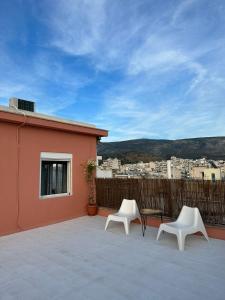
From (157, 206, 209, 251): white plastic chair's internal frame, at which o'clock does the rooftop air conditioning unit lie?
The rooftop air conditioning unit is roughly at 2 o'clock from the white plastic chair.

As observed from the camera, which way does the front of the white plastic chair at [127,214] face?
facing the viewer and to the left of the viewer

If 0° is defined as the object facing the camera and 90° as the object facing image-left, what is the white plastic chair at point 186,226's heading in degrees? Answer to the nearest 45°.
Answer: approximately 45°

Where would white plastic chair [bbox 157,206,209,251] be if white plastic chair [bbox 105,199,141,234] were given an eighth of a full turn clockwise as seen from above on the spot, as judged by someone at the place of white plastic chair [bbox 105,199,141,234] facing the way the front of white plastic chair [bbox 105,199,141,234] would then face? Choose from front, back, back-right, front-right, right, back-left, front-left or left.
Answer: back-left

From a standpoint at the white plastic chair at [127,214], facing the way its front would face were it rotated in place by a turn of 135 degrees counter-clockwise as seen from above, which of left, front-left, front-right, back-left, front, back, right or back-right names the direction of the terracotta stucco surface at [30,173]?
back

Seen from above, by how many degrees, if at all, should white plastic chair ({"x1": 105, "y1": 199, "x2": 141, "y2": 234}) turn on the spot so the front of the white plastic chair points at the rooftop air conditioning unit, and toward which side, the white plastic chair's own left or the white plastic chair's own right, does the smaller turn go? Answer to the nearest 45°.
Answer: approximately 45° to the white plastic chair's own right

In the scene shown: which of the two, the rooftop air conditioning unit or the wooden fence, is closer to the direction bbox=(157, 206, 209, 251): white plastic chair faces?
the rooftop air conditioning unit

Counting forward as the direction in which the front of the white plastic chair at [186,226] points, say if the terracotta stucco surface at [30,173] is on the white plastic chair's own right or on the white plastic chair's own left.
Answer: on the white plastic chair's own right
